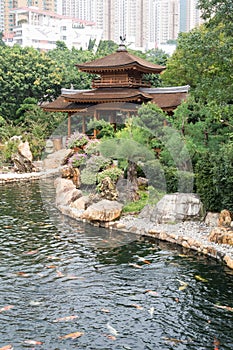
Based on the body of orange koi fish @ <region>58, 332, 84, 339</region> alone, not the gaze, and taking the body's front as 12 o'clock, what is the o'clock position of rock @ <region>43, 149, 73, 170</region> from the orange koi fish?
The rock is roughly at 9 o'clock from the orange koi fish.

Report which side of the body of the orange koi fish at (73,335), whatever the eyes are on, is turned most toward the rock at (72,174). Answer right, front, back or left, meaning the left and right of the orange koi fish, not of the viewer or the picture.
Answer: left

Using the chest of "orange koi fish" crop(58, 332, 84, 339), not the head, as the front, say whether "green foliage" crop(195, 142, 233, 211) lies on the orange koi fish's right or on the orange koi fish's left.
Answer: on the orange koi fish's left

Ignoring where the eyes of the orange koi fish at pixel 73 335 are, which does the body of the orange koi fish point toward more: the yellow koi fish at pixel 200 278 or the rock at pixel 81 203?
the yellow koi fish

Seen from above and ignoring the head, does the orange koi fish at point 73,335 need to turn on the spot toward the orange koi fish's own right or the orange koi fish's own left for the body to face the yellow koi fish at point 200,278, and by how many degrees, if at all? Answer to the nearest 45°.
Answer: approximately 45° to the orange koi fish's own left

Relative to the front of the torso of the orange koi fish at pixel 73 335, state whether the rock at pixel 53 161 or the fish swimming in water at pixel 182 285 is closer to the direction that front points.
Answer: the fish swimming in water
